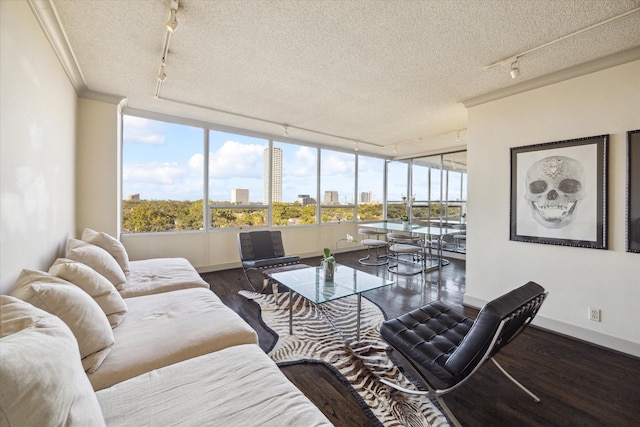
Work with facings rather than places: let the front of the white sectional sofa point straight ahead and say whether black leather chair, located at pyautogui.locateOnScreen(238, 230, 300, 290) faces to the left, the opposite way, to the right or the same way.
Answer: to the right

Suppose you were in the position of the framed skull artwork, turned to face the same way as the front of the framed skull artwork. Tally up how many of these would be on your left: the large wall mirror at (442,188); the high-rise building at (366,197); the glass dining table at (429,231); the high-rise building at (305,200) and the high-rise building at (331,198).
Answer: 0

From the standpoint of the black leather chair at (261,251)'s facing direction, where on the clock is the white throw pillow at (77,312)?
The white throw pillow is roughly at 2 o'clock from the black leather chair.

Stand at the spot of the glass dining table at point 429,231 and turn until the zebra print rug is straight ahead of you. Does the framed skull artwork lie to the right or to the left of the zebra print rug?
left

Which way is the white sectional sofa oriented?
to the viewer's right

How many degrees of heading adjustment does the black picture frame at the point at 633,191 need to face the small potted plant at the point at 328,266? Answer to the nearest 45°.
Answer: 0° — it already faces it

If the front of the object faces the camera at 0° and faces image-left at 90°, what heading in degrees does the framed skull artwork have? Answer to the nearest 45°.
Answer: approximately 45°

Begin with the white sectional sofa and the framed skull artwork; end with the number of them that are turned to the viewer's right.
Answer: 1

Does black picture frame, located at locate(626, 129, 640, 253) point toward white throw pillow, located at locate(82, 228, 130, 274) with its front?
no

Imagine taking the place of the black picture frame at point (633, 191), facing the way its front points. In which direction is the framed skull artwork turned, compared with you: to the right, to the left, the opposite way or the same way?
the same way

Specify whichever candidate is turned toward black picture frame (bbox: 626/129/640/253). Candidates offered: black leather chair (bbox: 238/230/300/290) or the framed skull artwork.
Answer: the black leather chair

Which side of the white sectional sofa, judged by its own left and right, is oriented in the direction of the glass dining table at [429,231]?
front

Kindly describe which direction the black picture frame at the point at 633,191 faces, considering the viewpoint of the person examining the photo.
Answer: facing the viewer and to the left of the viewer

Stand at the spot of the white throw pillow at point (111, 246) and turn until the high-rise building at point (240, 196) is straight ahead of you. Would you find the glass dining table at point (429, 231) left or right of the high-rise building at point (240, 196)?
right

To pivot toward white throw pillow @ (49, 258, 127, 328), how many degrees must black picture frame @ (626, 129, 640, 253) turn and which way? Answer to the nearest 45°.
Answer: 0° — it already faces it

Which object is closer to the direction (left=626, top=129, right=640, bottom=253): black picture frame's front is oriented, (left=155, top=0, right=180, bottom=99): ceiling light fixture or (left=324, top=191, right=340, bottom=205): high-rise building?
the ceiling light fixture

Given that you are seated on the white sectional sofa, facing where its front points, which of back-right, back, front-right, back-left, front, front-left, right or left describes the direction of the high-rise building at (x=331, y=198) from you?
front-left
